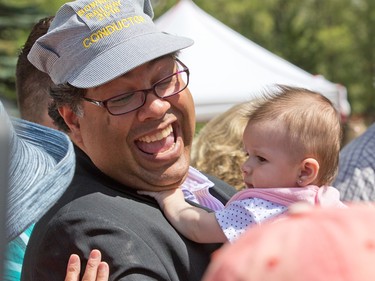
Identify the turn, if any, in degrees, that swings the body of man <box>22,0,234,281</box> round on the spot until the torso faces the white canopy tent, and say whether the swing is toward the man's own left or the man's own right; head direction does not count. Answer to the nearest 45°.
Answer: approximately 135° to the man's own left

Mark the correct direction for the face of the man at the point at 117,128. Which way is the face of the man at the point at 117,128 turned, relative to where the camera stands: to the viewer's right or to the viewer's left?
to the viewer's right

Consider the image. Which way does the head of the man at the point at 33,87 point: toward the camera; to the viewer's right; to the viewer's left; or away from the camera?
away from the camera

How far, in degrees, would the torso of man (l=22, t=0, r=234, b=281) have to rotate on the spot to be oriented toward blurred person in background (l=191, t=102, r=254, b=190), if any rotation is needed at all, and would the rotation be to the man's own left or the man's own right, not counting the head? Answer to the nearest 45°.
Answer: approximately 90° to the man's own left

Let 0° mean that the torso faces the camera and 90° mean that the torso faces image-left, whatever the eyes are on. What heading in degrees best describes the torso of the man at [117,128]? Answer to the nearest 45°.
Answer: approximately 315°
